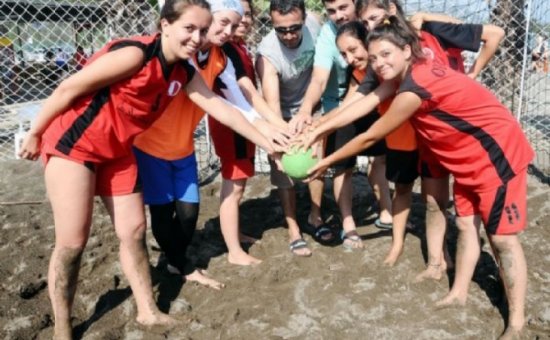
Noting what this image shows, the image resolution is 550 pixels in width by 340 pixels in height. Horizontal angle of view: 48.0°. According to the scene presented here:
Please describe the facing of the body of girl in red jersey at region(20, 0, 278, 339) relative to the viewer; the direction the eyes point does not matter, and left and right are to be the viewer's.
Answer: facing the viewer and to the right of the viewer

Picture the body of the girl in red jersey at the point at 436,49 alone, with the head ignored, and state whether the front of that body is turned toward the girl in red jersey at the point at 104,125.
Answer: yes

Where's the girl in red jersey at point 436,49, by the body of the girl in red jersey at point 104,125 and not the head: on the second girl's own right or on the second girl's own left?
on the second girl's own left

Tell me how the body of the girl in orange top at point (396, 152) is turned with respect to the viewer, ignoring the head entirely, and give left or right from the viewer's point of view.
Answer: facing the viewer and to the left of the viewer

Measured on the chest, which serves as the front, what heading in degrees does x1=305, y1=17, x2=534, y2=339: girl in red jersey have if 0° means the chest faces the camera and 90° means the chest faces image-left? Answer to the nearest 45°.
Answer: approximately 90°

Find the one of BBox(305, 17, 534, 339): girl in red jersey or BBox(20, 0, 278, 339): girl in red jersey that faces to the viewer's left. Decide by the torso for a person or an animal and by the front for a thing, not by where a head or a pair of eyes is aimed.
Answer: BBox(305, 17, 534, 339): girl in red jersey

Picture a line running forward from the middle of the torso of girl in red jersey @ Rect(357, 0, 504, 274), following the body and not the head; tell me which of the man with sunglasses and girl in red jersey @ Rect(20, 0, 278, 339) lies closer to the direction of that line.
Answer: the girl in red jersey

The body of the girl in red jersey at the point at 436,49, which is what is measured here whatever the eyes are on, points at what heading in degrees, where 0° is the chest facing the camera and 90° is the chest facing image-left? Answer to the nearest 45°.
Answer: approximately 45°

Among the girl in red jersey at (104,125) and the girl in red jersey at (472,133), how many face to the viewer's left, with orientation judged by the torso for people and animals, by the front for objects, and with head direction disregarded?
1
